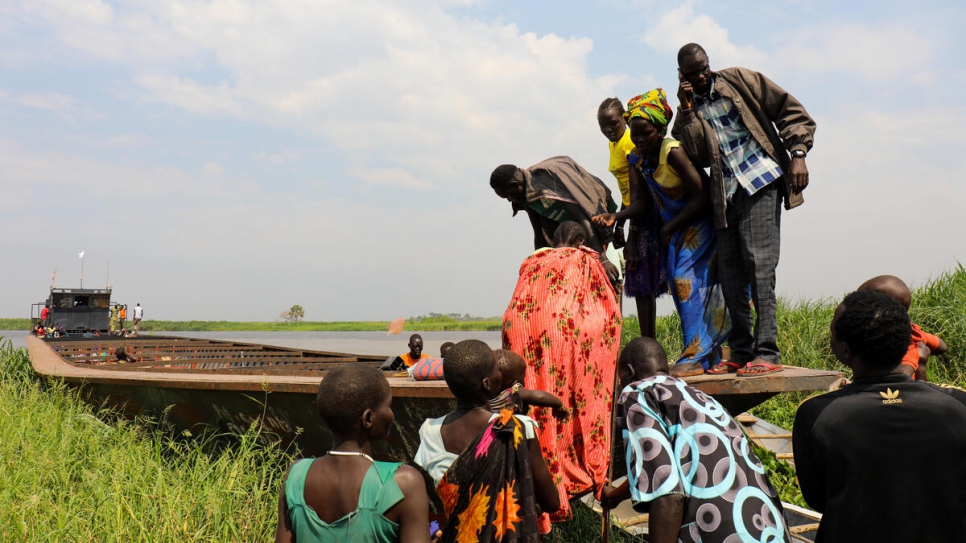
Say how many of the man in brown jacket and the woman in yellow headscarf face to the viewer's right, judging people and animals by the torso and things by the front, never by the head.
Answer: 0

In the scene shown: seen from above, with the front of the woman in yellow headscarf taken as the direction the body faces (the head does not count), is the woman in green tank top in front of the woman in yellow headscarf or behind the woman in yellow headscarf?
in front

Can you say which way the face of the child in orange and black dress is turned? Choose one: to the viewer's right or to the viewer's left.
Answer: to the viewer's right

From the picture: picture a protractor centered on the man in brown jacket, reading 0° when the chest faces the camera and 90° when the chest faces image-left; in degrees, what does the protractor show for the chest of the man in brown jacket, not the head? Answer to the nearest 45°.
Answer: approximately 45°

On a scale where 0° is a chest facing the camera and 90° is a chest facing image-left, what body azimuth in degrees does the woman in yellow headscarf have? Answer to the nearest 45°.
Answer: approximately 45°
